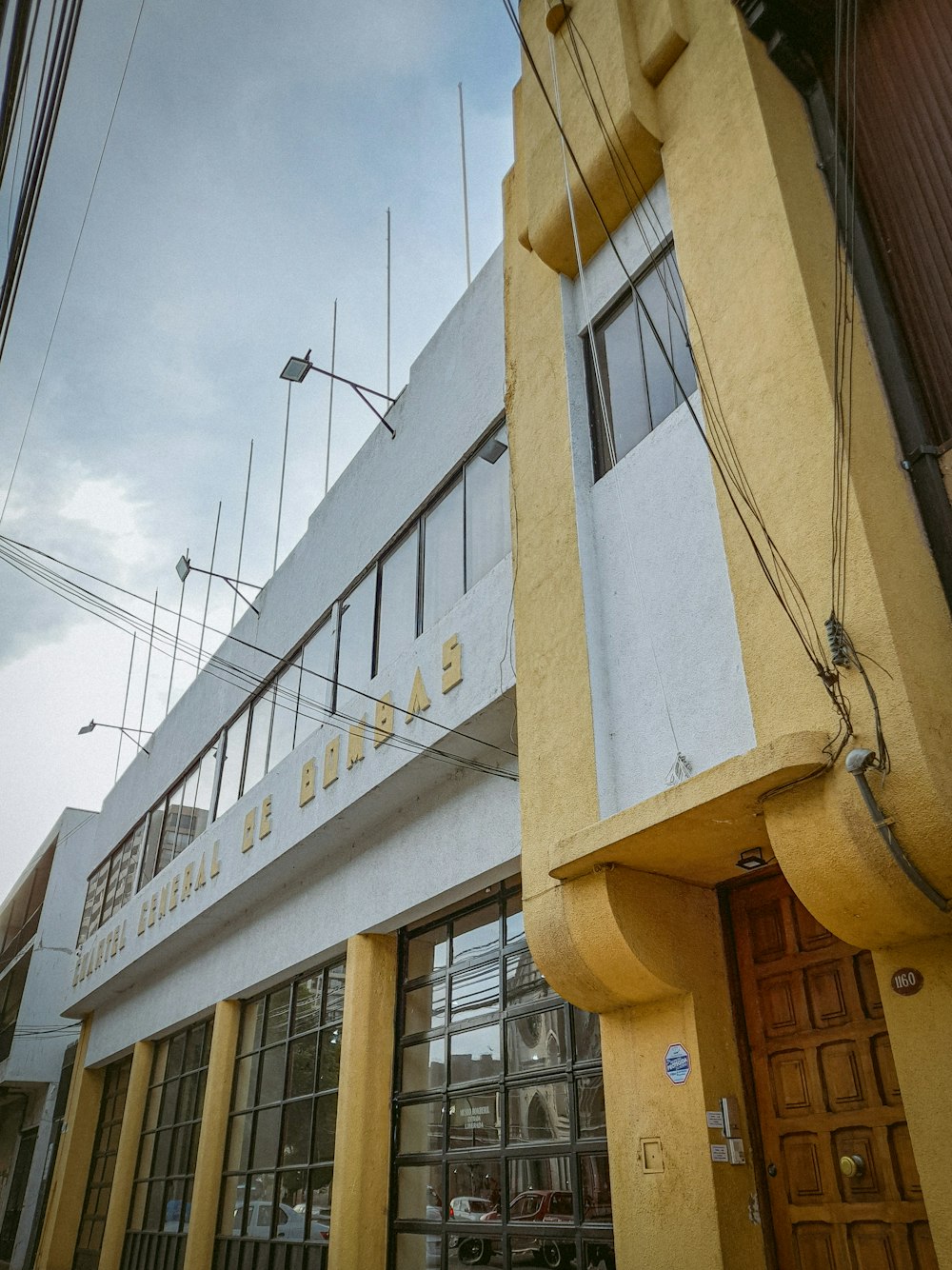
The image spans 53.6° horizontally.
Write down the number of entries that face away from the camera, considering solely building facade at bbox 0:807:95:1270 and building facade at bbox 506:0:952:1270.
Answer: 0

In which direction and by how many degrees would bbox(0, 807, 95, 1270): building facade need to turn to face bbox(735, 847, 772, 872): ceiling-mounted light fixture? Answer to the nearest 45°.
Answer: approximately 45° to its left

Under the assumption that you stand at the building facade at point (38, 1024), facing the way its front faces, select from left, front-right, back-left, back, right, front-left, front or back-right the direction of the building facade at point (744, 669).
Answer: front-left

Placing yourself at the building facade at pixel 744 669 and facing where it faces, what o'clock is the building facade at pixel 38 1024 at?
the building facade at pixel 38 1024 is roughly at 3 o'clock from the building facade at pixel 744 669.

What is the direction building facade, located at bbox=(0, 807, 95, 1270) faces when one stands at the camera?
facing the viewer and to the left of the viewer

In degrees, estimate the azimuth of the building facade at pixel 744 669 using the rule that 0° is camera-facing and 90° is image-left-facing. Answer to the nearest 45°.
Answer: approximately 45°
